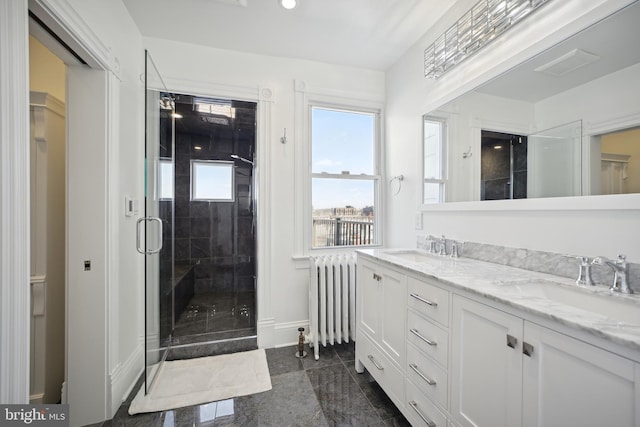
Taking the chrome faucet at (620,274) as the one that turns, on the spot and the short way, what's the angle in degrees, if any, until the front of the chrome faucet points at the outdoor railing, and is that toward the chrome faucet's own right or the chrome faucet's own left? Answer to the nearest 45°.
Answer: approximately 45° to the chrome faucet's own right

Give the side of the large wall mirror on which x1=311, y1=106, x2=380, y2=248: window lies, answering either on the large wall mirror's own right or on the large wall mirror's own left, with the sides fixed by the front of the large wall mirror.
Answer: on the large wall mirror's own right

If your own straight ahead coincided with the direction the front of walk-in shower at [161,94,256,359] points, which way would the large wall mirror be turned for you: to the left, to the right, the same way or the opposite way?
to the right

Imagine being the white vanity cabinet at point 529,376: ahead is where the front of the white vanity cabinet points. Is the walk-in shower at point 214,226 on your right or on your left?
on your right

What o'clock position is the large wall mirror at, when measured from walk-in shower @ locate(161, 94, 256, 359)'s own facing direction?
The large wall mirror is roughly at 11 o'clock from the walk-in shower.
